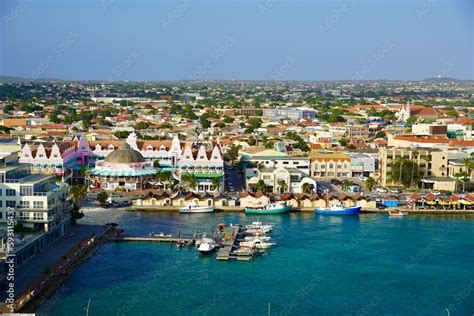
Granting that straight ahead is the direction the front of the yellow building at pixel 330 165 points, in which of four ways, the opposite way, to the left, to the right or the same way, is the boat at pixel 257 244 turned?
to the left

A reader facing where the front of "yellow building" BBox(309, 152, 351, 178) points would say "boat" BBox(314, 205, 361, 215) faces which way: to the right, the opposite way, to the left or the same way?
to the left

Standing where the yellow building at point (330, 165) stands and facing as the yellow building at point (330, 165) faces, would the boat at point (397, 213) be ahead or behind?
ahead

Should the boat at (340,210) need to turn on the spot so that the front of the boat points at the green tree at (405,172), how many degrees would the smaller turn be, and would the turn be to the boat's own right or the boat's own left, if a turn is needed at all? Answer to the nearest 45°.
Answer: approximately 45° to the boat's own left

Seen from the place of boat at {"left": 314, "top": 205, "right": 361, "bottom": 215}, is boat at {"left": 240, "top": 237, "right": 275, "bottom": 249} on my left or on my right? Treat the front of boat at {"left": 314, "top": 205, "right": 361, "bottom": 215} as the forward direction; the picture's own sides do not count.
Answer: on my right

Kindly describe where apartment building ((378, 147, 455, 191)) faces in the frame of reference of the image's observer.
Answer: facing the viewer

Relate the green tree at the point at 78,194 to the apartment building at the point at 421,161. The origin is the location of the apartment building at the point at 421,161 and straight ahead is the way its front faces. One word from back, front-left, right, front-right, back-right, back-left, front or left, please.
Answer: front-right

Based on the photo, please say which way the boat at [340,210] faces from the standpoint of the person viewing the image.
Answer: facing to the right of the viewer

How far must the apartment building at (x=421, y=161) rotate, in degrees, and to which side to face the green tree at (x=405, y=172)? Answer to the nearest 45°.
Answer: approximately 45° to its right

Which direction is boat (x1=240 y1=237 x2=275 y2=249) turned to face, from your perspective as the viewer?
facing to the right of the viewer

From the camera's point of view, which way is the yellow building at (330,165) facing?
toward the camera

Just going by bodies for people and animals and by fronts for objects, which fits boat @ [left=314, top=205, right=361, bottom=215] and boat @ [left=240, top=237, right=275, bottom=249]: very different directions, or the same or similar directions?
same or similar directions

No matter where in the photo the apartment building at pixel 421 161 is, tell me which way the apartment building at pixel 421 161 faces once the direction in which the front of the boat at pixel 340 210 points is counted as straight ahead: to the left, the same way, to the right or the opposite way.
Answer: to the right
